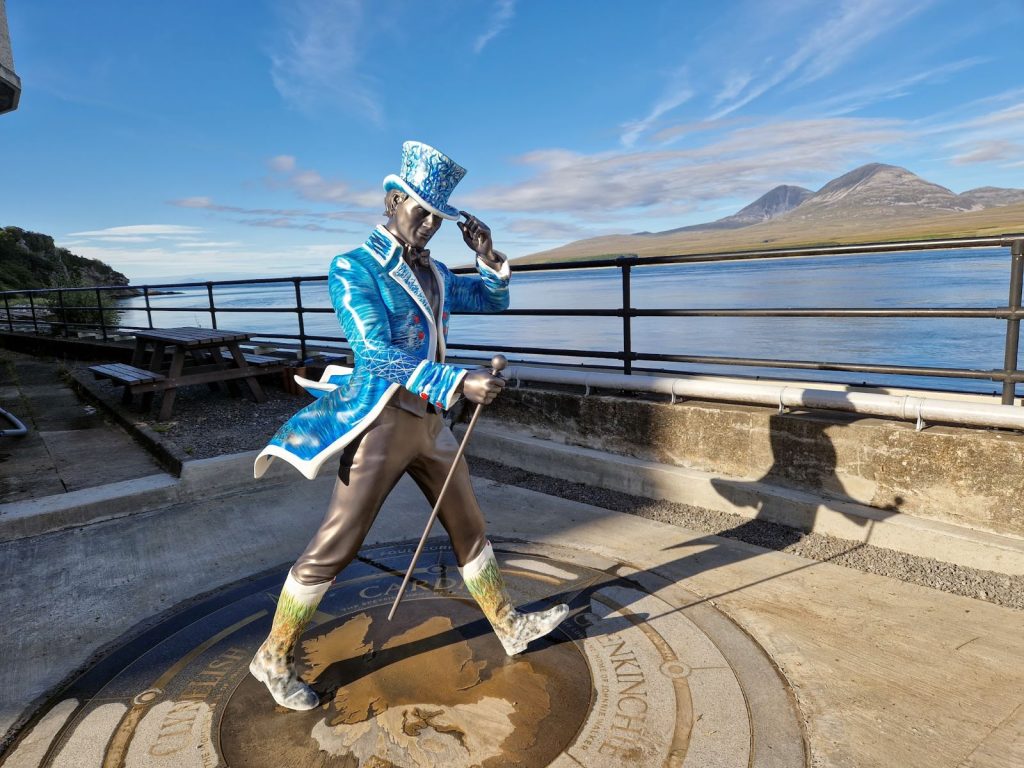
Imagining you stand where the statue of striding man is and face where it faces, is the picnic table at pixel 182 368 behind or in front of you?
behind

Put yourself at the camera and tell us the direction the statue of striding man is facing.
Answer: facing the viewer and to the right of the viewer

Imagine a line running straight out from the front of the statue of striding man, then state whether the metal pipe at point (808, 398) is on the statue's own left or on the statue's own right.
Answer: on the statue's own left

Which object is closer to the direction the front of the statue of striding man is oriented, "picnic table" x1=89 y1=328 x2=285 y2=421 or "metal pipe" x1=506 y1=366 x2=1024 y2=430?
the metal pipe
